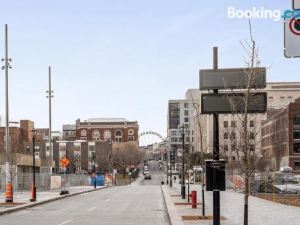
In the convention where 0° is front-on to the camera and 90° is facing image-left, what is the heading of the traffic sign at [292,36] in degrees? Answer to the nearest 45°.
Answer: approximately 0°

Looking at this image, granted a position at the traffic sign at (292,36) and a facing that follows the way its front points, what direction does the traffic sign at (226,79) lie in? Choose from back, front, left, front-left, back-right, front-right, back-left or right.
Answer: back

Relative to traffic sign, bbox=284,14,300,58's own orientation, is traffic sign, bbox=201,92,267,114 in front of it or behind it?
behind
